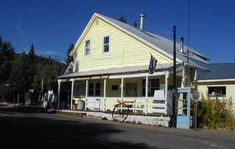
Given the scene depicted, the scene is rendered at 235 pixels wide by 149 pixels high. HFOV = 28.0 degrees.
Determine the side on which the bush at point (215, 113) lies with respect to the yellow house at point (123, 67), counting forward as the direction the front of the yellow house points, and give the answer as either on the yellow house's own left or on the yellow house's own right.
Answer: on the yellow house's own left

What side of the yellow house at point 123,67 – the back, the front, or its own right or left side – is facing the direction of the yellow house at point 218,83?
left

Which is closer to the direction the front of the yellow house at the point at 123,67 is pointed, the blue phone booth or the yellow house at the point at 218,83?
the blue phone booth

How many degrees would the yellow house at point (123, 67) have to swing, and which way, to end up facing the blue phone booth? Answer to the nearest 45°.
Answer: approximately 90° to its left

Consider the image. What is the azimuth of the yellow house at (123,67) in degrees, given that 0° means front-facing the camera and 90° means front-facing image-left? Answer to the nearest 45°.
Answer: approximately 45°
